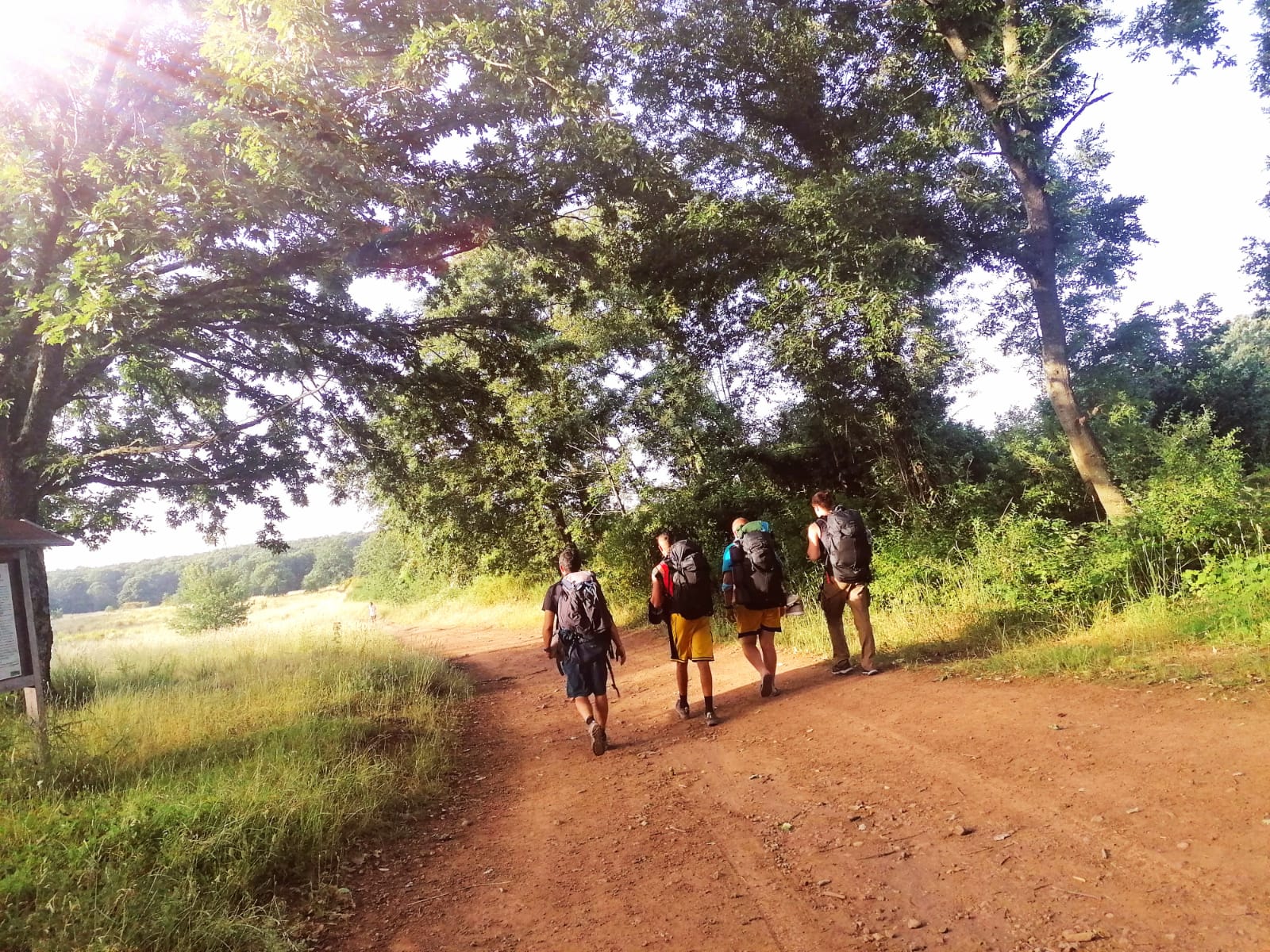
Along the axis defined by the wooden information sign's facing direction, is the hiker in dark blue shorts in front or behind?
in front

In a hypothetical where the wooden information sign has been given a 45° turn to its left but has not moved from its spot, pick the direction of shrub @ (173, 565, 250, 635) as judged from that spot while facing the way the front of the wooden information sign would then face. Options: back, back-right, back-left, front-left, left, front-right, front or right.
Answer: left

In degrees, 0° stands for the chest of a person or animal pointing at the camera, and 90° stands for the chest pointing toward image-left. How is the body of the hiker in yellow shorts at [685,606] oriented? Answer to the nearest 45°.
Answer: approximately 135°

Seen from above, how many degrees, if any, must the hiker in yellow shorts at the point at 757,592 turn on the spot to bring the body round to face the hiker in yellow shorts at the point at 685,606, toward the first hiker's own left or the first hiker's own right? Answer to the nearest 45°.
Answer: approximately 90° to the first hiker's own left

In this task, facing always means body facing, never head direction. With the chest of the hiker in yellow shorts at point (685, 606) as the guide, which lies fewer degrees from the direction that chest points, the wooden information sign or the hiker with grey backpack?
the wooden information sign

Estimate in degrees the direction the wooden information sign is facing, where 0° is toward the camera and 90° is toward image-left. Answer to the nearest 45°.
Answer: approximately 315°

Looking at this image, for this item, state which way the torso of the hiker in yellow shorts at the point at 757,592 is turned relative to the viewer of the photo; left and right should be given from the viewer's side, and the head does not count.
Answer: facing away from the viewer and to the left of the viewer

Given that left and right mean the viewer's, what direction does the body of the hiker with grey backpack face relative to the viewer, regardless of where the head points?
facing away from the viewer and to the left of the viewer

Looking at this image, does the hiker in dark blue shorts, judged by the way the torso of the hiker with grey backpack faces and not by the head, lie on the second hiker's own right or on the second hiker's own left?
on the second hiker's own left

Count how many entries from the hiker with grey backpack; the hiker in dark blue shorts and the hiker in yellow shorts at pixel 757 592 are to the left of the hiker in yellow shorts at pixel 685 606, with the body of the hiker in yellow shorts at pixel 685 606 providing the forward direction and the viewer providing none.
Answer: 1

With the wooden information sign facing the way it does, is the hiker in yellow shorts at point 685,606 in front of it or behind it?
in front
